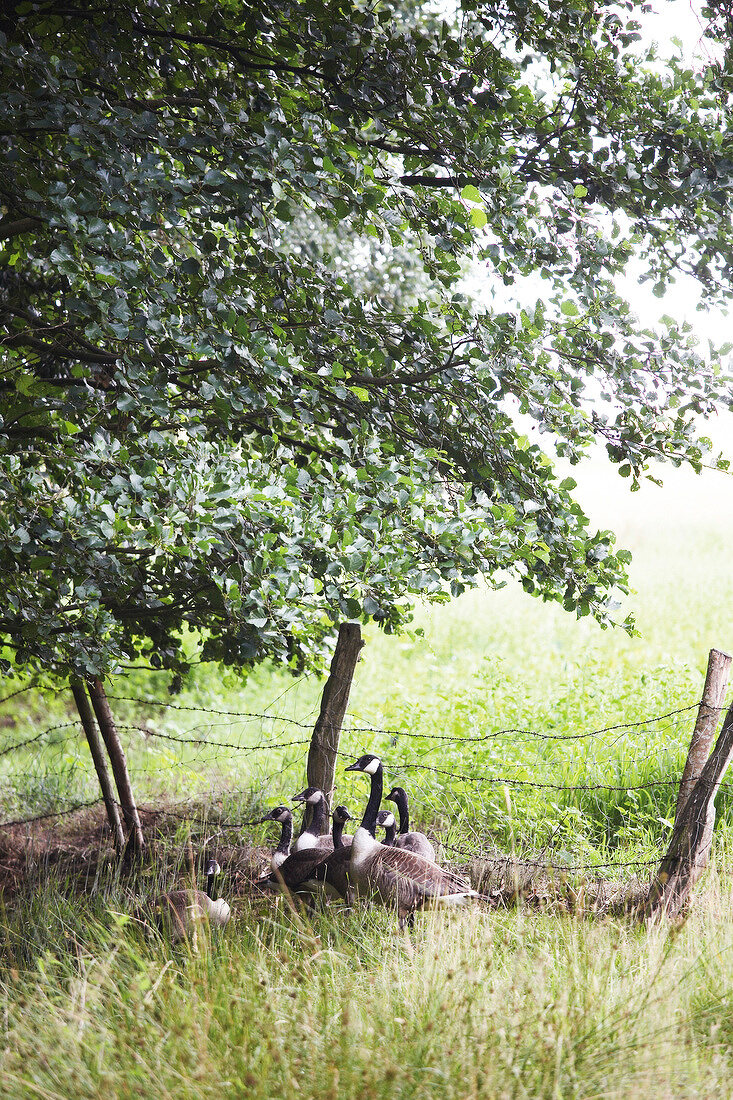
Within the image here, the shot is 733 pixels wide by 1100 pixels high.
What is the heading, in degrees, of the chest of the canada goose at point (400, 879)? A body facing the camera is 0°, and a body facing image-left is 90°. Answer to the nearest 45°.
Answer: approximately 90°

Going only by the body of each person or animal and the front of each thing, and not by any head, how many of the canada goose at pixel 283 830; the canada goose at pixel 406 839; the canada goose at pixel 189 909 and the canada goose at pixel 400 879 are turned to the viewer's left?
3

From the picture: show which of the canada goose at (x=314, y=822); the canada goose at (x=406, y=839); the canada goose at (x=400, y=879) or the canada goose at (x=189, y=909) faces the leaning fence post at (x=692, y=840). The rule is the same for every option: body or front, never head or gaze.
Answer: the canada goose at (x=189, y=909)

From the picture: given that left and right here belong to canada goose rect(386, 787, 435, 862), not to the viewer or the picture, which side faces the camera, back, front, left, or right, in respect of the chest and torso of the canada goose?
left

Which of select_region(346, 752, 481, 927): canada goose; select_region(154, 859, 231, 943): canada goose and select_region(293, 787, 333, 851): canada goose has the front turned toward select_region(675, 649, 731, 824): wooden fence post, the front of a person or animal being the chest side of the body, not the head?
select_region(154, 859, 231, 943): canada goose

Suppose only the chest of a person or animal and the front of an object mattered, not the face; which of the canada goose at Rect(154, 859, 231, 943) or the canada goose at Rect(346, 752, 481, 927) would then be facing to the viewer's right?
the canada goose at Rect(154, 859, 231, 943)

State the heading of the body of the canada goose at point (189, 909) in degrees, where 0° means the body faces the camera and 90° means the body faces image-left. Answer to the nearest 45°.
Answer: approximately 270°

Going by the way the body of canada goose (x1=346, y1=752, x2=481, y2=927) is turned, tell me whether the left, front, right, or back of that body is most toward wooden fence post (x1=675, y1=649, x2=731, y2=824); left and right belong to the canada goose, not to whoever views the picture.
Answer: back

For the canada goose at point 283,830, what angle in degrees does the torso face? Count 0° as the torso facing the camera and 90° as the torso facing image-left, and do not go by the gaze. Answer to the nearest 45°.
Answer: approximately 90°

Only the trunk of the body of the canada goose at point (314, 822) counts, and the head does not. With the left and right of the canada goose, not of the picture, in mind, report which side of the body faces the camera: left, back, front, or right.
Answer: left

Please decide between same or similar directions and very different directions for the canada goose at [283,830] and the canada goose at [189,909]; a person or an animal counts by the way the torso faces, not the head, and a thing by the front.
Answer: very different directions
